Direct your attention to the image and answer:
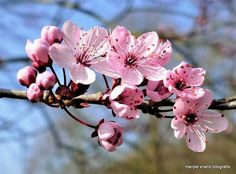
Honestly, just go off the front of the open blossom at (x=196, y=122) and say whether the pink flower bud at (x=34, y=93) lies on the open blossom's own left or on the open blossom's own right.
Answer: on the open blossom's own right

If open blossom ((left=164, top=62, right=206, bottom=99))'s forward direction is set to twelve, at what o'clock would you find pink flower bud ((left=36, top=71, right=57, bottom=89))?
The pink flower bud is roughly at 4 o'clock from the open blossom.

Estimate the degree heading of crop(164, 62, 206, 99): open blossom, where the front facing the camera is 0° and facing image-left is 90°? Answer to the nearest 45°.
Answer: approximately 315°

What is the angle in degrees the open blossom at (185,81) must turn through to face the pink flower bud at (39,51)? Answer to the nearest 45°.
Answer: approximately 135° to its right

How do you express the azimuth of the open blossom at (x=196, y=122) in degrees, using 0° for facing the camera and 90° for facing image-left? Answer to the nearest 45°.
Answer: approximately 315°

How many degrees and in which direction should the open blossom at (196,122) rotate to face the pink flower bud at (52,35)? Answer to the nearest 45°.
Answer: approximately 135° to its right
